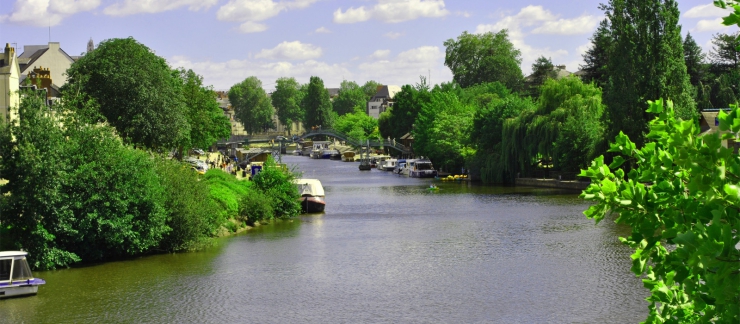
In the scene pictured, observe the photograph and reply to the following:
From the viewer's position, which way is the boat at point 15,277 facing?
facing to the right of the viewer
